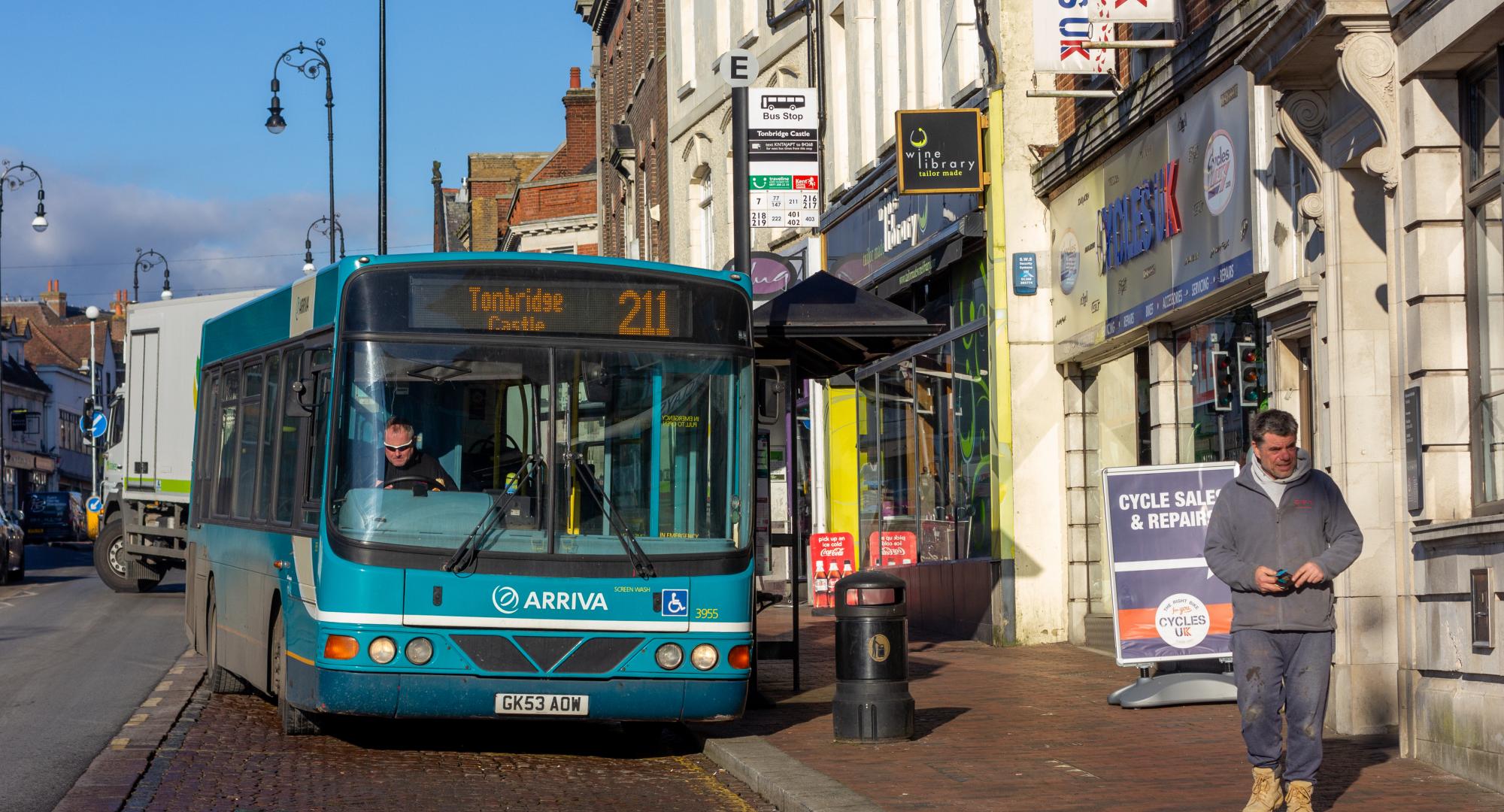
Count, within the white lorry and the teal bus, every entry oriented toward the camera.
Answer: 1

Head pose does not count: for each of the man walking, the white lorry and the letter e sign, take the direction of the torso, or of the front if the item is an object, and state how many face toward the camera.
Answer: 2

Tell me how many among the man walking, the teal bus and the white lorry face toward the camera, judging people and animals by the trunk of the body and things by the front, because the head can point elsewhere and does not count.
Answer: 2

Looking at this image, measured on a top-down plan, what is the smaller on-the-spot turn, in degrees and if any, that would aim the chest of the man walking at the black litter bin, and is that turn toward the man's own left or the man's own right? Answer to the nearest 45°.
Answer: approximately 135° to the man's own right

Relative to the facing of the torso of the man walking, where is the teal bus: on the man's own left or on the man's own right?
on the man's own right

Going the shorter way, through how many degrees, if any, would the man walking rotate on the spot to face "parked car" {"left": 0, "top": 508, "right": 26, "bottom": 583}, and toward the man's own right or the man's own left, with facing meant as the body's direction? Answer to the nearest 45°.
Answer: approximately 135° to the man's own right

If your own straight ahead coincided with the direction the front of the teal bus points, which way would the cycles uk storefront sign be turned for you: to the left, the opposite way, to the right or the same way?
to the right

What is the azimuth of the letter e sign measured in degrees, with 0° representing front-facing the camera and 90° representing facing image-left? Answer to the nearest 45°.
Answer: approximately 0°

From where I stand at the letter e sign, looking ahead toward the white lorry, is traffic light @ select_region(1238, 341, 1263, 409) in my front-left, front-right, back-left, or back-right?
back-right
